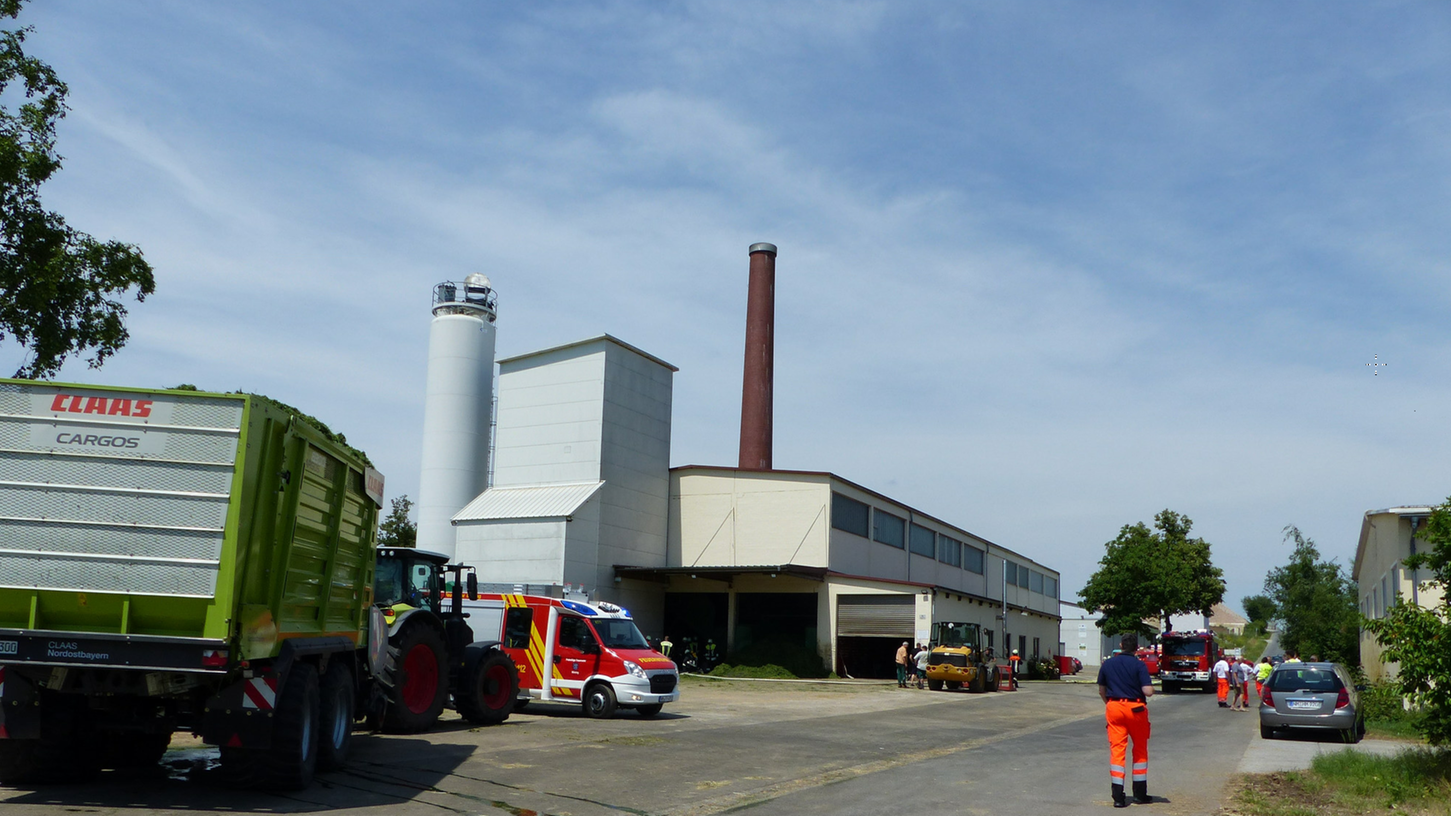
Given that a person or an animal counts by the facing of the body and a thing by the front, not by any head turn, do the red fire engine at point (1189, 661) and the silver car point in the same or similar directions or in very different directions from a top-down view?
very different directions

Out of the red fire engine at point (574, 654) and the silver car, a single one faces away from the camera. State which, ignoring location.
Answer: the silver car

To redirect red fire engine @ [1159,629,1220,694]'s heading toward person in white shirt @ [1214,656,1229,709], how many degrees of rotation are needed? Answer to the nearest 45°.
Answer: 0° — it already faces them

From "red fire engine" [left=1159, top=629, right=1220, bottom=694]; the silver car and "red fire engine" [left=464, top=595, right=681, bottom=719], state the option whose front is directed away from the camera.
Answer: the silver car

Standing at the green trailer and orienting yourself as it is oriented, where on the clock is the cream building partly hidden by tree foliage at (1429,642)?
The cream building partly hidden by tree foliage is roughly at 2 o'clock from the green trailer.

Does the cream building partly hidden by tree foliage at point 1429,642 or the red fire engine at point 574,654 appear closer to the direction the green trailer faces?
the red fire engine

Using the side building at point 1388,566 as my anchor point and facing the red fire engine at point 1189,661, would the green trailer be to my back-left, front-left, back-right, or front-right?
back-left

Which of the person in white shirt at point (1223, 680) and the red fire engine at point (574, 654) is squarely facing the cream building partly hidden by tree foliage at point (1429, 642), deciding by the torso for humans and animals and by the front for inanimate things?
the red fire engine

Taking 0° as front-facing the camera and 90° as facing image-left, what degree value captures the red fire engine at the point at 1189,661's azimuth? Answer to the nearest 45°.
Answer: approximately 0°

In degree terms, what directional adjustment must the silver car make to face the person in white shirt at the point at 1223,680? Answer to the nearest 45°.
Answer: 0° — it already faces them
